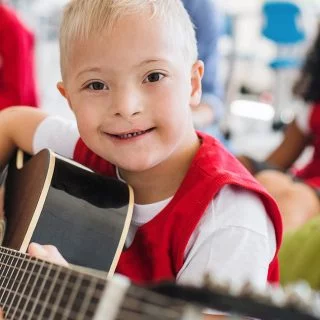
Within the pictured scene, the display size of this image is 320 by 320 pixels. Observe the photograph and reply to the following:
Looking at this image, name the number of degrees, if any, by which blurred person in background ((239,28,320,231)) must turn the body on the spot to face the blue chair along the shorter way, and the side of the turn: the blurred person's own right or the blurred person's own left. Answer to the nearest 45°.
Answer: approximately 90° to the blurred person's own right

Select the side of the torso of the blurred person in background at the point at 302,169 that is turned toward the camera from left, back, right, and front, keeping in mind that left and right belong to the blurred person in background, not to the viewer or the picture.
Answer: left

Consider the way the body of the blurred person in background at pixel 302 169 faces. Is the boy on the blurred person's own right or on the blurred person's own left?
on the blurred person's own left

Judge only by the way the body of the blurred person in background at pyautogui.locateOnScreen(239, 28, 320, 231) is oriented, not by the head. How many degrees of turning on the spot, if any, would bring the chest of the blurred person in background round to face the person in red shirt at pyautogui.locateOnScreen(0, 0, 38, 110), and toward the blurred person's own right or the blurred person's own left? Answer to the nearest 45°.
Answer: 0° — they already face them
